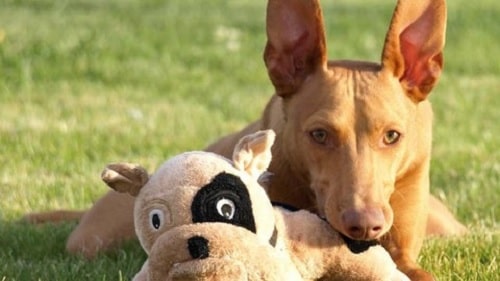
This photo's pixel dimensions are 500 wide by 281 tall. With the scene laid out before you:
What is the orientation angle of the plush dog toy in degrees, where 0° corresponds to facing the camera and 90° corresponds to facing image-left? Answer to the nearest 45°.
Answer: approximately 45°

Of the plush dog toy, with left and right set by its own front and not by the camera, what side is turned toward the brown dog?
back
